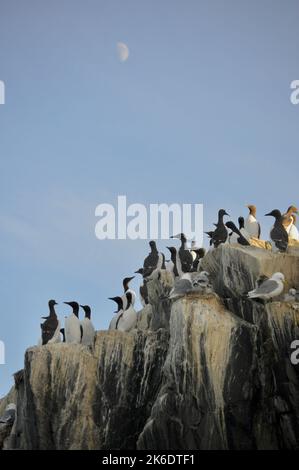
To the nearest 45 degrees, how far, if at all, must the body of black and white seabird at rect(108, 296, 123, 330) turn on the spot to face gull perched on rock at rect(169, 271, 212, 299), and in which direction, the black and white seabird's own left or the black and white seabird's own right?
approximately 135° to the black and white seabird's own left

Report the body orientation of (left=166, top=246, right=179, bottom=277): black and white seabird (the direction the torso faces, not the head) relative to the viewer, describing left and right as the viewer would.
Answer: facing to the left of the viewer

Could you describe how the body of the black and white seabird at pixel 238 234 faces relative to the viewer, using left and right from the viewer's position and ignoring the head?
facing to the left of the viewer

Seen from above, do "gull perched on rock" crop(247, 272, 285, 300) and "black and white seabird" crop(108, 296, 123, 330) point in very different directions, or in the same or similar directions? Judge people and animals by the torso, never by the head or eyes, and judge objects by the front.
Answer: very different directions

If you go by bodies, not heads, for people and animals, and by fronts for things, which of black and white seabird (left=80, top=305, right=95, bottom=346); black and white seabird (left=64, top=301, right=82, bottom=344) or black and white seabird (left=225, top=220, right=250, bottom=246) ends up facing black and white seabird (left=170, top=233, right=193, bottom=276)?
black and white seabird (left=225, top=220, right=250, bottom=246)

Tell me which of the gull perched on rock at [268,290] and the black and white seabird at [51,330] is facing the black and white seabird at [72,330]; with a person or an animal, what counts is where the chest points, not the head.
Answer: the black and white seabird at [51,330]

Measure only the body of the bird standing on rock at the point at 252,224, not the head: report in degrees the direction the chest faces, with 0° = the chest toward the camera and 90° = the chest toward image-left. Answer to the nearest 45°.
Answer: approximately 45°

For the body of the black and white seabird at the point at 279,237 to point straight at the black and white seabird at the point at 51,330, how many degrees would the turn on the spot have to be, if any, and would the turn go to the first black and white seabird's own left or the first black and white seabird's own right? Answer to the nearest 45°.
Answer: approximately 45° to the first black and white seabird's own left
